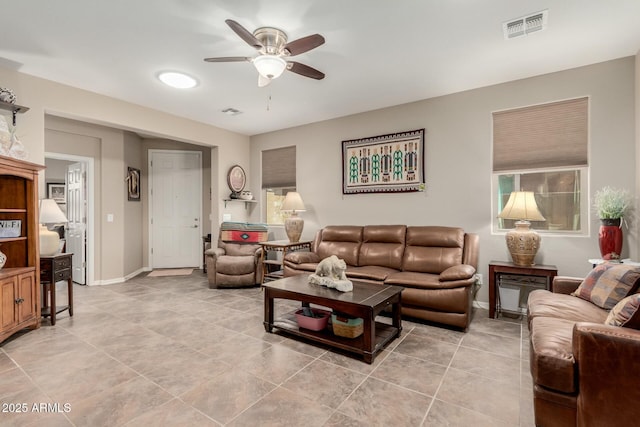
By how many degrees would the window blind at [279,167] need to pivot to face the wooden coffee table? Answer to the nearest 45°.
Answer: approximately 45° to its left

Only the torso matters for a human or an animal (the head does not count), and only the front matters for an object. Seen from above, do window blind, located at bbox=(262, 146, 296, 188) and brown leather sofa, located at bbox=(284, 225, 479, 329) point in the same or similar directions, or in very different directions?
same or similar directions

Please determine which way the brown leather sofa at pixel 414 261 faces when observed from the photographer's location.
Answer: facing the viewer and to the left of the viewer

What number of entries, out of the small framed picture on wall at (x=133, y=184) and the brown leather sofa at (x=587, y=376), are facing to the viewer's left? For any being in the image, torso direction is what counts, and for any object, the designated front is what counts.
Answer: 1

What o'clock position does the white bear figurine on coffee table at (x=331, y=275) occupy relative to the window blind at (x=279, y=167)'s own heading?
The white bear figurine on coffee table is roughly at 10 o'clock from the window blind.

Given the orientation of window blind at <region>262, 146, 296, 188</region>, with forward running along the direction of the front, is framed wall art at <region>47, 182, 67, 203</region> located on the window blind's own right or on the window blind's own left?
on the window blind's own right

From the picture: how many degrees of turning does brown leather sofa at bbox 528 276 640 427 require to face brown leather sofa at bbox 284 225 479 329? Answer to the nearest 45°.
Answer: approximately 45° to its right

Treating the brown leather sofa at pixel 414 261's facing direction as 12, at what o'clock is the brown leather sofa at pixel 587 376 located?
the brown leather sofa at pixel 587 376 is roughly at 10 o'clock from the brown leather sofa at pixel 414 261.

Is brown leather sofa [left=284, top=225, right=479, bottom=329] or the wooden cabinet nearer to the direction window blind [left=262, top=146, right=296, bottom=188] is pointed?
the wooden cabinet

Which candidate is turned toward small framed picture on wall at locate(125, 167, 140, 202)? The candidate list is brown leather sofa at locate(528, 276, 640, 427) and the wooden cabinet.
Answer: the brown leather sofa

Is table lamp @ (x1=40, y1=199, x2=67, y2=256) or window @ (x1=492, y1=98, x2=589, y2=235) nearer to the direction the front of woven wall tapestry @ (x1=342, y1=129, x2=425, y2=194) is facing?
the table lamp

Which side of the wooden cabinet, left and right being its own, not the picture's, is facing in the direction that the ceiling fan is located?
front

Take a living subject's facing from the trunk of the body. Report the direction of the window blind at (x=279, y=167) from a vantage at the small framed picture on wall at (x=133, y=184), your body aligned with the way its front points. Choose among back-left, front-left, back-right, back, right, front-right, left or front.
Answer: front

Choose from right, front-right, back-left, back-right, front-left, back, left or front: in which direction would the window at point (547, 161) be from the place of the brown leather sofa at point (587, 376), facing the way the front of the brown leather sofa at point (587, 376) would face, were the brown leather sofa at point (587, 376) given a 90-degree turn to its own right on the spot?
front

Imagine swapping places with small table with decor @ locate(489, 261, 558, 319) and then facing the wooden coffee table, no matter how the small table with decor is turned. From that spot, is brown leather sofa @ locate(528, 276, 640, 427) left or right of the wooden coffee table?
left

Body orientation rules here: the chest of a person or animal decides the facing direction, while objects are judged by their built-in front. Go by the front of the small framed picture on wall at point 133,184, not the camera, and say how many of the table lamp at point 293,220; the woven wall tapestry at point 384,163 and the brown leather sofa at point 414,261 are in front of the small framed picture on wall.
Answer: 3

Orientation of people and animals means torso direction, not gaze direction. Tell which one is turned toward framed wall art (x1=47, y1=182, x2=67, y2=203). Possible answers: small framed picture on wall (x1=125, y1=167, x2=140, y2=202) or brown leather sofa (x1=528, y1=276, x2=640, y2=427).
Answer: the brown leather sofa

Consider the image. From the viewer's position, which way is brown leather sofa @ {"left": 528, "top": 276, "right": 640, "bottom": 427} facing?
facing to the left of the viewer
